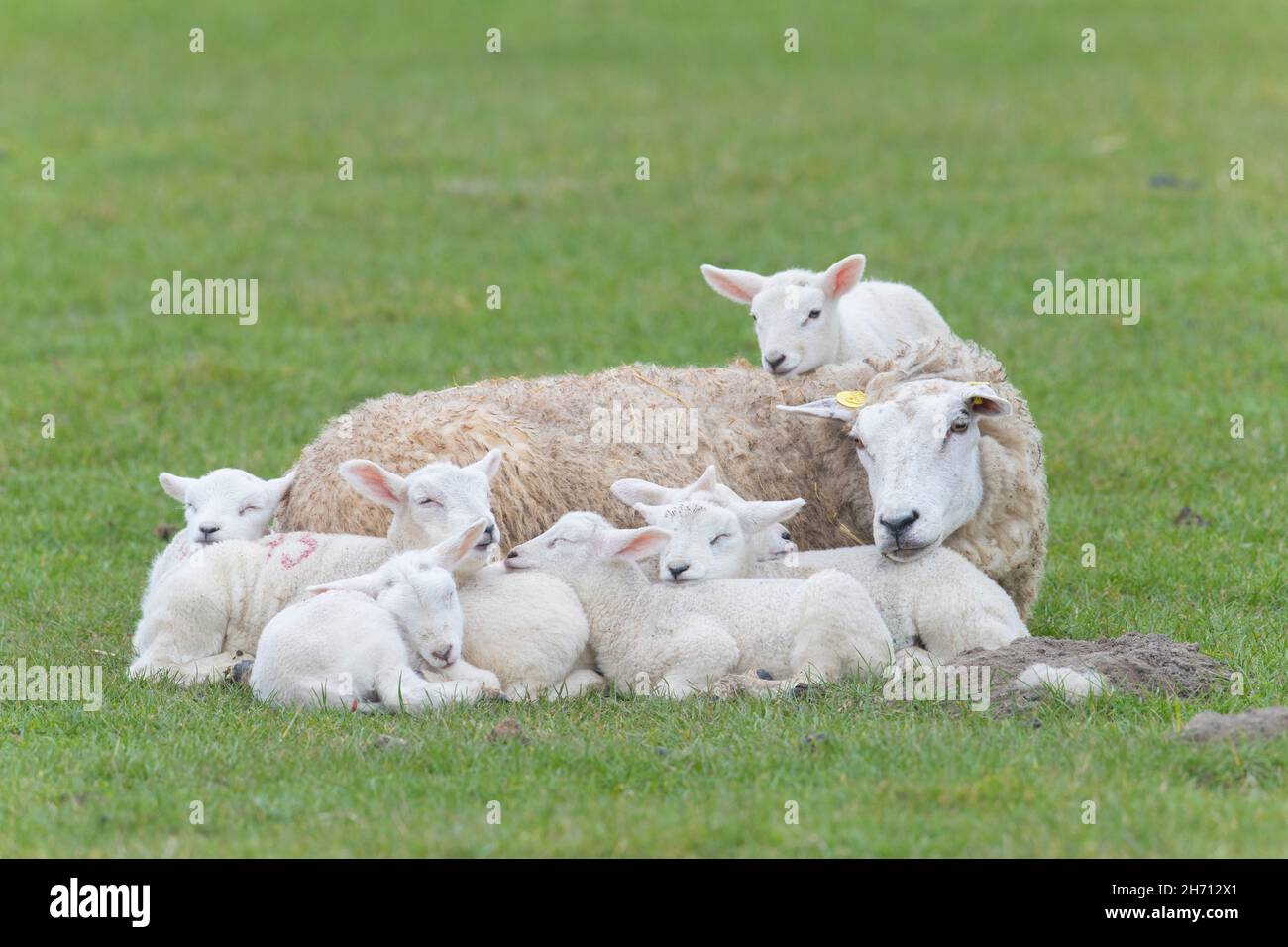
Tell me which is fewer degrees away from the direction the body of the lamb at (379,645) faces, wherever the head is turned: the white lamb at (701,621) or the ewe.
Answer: the white lamb

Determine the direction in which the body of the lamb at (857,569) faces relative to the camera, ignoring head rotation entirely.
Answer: to the viewer's left

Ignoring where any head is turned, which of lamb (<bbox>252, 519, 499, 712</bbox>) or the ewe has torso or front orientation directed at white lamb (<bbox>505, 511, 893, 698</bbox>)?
the lamb

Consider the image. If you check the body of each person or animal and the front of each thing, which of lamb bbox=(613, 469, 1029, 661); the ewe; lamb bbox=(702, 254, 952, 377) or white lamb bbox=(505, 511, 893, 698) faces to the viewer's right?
the ewe

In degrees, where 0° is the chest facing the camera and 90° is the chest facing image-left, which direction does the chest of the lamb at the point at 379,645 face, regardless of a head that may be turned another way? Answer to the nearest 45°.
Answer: approximately 270°

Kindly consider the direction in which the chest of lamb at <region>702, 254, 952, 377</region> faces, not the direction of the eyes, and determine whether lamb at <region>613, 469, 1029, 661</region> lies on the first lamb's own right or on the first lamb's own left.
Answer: on the first lamb's own left

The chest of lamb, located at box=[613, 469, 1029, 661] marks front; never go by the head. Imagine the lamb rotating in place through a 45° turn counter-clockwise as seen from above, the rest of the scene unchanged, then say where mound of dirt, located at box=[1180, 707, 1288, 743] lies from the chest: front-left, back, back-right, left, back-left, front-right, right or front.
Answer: left

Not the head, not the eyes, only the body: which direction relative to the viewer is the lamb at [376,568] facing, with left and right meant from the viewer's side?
facing to the right of the viewer

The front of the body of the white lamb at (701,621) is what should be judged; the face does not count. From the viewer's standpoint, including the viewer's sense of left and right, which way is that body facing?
facing to the left of the viewer

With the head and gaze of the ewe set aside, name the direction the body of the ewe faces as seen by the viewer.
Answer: to the viewer's right

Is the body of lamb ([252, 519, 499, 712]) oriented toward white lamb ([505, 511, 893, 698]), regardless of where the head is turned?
yes

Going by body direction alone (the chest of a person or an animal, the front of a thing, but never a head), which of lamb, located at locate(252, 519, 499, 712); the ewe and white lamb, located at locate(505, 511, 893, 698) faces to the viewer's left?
the white lamb

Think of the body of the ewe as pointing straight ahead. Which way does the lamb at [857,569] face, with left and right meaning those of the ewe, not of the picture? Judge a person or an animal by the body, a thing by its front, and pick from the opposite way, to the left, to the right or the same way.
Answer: the opposite way
